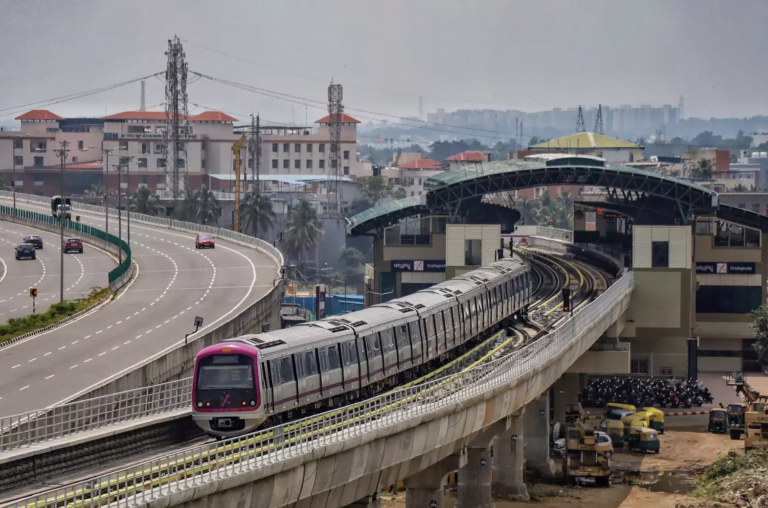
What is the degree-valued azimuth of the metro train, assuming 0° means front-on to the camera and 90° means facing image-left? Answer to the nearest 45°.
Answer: approximately 45°
